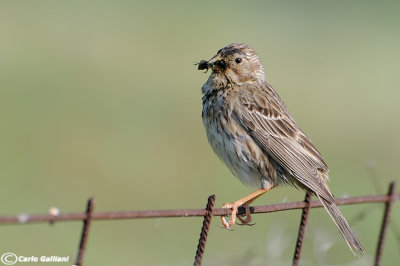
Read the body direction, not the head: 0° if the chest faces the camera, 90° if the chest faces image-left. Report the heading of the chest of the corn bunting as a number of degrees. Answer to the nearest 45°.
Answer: approximately 90°
